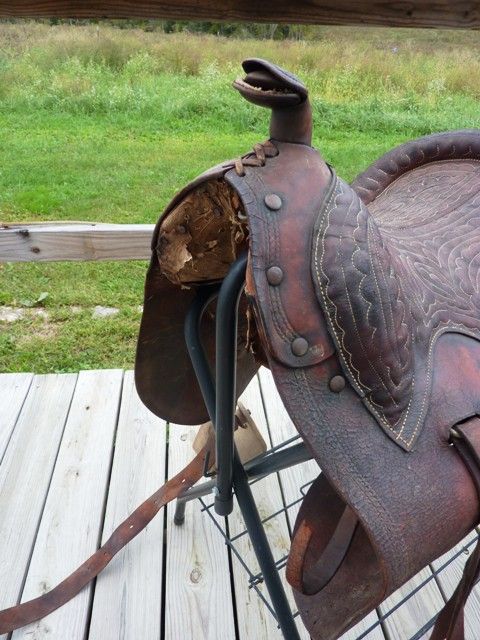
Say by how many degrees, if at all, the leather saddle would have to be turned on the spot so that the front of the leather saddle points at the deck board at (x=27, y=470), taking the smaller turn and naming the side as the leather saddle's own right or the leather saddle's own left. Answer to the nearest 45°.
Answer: approximately 90° to the leather saddle's own right

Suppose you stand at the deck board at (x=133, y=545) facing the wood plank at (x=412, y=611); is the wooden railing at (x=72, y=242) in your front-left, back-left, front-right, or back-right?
back-left

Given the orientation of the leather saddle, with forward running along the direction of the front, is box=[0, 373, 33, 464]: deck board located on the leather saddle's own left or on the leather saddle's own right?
on the leather saddle's own right

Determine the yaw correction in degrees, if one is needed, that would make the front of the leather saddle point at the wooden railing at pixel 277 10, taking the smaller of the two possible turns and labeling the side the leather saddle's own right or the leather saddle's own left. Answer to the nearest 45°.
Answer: approximately 135° to the leather saddle's own right

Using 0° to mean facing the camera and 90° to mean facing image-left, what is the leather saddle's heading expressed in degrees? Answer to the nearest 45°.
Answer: approximately 45°

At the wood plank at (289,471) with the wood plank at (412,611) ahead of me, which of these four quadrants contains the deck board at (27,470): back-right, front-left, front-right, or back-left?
back-right
